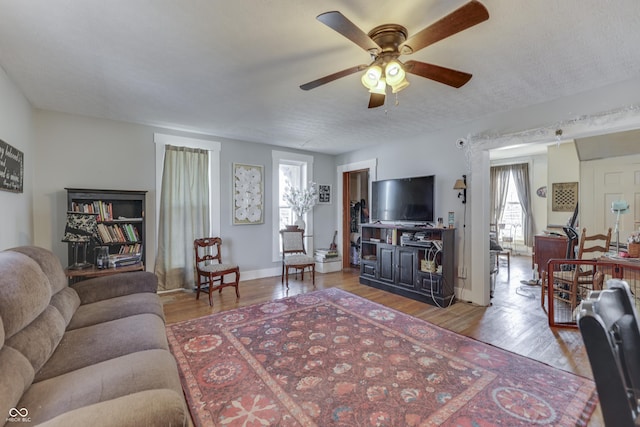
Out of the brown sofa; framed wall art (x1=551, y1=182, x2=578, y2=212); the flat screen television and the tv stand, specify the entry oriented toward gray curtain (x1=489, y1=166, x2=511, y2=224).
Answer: the brown sofa

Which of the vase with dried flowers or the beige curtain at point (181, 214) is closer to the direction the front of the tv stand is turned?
the beige curtain

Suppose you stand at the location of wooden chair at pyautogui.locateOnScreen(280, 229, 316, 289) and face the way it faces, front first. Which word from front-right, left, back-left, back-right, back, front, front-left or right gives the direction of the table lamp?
right

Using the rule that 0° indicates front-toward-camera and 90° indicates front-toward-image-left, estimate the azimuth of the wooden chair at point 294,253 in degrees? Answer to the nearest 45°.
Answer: approximately 315°

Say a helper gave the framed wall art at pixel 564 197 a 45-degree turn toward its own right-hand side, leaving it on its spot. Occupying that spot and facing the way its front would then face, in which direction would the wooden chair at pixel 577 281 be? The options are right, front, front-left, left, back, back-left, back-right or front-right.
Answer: front-left

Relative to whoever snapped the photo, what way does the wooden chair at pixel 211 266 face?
facing the viewer and to the right of the viewer

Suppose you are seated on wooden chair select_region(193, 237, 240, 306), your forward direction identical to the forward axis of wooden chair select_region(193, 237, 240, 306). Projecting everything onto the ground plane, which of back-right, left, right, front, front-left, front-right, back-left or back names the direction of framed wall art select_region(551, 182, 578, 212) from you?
front-left

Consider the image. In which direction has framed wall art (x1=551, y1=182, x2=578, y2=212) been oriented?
toward the camera

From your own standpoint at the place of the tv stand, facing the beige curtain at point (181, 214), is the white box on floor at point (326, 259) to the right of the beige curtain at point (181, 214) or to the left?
right

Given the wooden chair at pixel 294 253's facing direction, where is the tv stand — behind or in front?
in front

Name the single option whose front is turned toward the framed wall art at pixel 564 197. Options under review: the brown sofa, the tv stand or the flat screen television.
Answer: the brown sofa

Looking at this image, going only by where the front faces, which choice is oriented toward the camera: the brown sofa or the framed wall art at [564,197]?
the framed wall art

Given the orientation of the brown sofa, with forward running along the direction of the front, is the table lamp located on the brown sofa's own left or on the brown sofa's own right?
on the brown sofa's own left

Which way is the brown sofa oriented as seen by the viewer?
to the viewer's right

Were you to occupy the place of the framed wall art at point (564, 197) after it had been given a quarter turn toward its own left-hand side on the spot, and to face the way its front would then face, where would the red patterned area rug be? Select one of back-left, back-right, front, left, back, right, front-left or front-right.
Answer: right

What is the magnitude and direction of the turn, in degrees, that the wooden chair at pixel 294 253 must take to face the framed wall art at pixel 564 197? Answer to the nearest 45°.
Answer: approximately 45° to its left

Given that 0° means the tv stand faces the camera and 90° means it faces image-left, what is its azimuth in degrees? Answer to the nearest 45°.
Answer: approximately 45°
